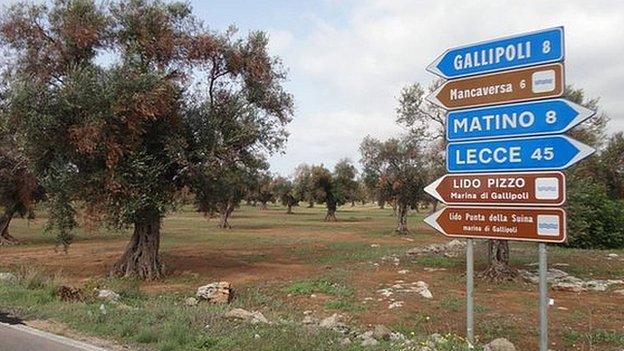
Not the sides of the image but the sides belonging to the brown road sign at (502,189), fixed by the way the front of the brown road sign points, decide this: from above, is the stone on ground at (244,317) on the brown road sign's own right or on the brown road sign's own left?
on the brown road sign's own right

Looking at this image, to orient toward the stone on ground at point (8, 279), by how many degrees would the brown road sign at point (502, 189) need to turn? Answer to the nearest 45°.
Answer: approximately 90° to its right

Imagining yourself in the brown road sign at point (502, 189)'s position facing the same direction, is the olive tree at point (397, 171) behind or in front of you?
behind

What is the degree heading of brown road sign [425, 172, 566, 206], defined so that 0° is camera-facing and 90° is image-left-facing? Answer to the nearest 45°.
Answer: approximately 0°

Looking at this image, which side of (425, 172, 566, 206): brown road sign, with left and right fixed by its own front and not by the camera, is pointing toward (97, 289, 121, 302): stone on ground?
right

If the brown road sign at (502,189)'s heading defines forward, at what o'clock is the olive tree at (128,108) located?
The olive tree is roughly at 4 o'clock from the brown road sign.
